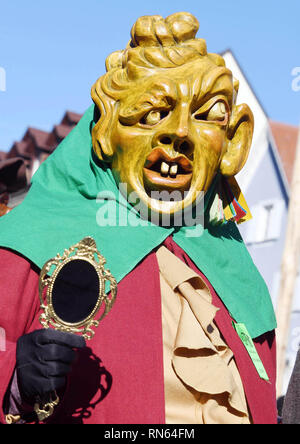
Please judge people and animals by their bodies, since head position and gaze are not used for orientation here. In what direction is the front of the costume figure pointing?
toward the camera
